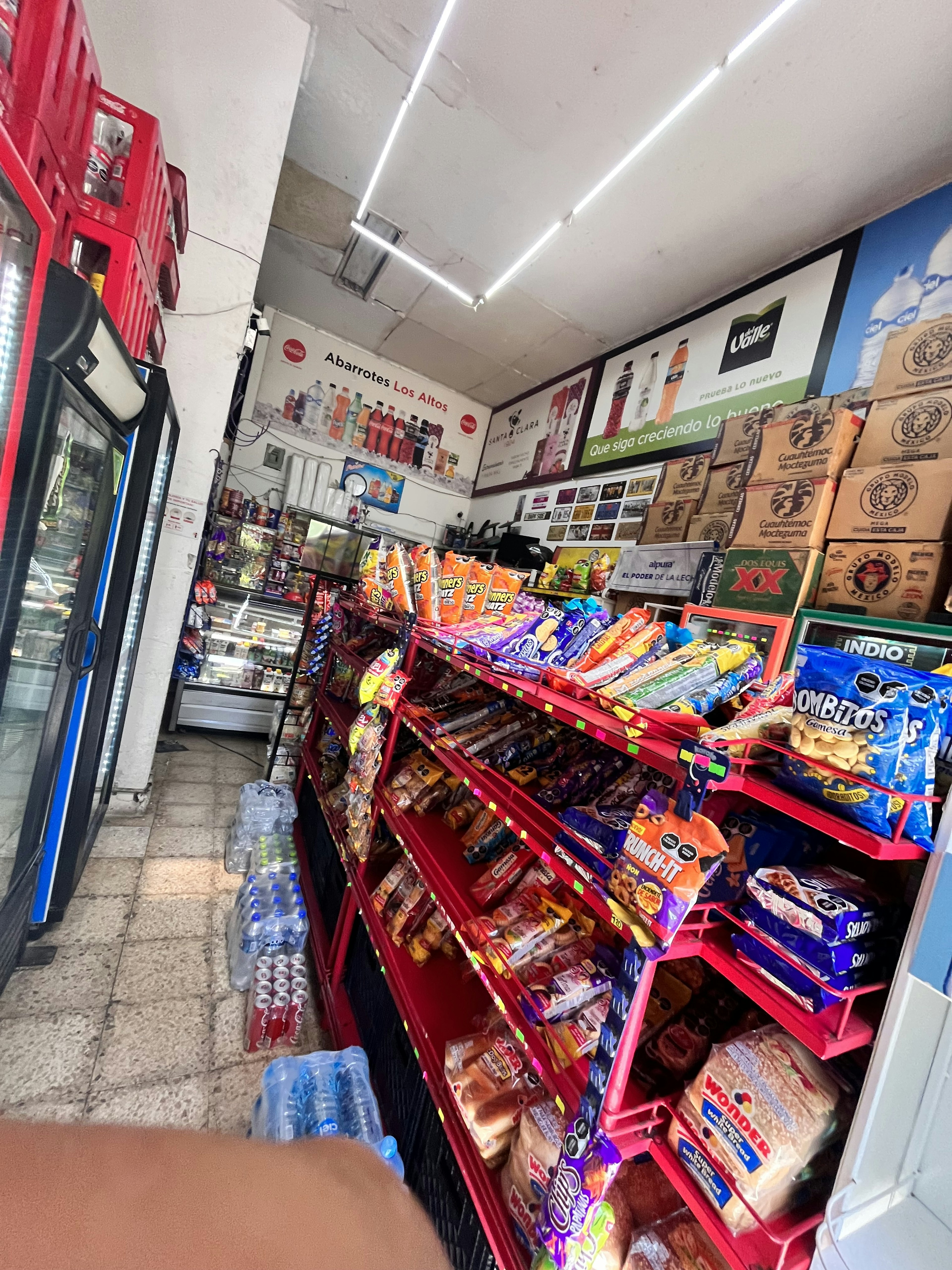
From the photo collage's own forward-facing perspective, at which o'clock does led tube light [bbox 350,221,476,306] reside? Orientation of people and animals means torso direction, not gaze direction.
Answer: The led tube light is roughly at 1 o'clock from the photo collage.

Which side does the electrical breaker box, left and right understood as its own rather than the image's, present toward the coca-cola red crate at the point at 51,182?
front

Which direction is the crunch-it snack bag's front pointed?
toward the camera

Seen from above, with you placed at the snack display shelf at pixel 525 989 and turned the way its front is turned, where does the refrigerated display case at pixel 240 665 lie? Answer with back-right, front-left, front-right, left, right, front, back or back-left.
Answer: right

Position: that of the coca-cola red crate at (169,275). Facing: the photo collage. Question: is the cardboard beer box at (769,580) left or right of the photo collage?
right

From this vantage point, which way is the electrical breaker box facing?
toward the camera

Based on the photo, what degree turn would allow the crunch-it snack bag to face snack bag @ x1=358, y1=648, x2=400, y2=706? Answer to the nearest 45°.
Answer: approximately 135° to its right

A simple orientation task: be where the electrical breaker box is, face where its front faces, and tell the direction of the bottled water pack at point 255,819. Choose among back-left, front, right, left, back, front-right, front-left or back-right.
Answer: front

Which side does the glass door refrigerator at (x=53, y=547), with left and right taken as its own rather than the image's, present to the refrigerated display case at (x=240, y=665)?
left

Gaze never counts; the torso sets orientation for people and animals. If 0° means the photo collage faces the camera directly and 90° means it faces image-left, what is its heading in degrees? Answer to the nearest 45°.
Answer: approximately 45°

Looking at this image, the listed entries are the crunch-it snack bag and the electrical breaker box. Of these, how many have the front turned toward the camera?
2
